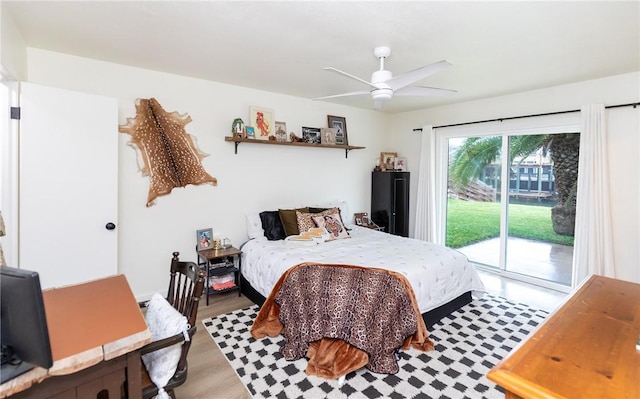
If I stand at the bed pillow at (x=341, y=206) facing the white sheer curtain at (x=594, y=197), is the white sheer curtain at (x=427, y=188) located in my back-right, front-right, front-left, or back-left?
front-left

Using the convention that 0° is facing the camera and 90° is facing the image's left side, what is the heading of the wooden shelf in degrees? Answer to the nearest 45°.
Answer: approximately 315°

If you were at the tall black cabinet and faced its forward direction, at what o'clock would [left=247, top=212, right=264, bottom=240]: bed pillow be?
The bed pillow is roughly at 3 o'clock from the tall black cabinet.

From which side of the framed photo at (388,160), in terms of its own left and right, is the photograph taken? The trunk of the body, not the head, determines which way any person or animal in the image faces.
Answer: front

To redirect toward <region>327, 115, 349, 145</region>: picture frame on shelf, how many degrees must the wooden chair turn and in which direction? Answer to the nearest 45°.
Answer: approximately 180°

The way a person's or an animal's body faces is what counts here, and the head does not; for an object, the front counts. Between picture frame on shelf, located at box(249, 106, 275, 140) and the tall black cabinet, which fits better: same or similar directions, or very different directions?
same or similar directions

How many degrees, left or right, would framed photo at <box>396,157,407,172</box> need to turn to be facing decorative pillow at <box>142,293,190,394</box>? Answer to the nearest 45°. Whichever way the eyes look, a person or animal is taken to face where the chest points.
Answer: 0° — it already faces it

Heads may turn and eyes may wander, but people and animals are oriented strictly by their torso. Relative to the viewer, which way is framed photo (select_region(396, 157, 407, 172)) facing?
toward the camera

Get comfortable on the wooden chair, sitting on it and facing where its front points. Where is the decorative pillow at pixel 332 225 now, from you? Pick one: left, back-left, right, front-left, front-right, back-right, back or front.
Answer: back

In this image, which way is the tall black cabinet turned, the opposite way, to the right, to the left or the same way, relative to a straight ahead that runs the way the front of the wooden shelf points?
the same way

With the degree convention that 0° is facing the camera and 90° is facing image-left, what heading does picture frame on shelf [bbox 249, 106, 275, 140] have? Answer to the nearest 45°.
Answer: approximately 315°

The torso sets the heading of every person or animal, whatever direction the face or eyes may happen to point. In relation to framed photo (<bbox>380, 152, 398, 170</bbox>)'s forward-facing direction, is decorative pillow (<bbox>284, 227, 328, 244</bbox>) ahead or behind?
ahead

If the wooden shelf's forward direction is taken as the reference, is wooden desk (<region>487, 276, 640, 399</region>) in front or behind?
in front

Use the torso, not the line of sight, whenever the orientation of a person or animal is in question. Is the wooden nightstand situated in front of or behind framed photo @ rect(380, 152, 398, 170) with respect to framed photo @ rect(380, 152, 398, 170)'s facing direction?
in front

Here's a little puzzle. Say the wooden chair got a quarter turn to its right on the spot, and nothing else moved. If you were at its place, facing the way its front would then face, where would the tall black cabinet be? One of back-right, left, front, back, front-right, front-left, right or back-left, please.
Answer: right

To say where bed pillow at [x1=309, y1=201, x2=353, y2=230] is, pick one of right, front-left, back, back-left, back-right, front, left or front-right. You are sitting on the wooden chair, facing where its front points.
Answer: back

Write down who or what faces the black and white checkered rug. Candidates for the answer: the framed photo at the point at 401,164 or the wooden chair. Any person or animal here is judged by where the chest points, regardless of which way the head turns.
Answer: the framed photo

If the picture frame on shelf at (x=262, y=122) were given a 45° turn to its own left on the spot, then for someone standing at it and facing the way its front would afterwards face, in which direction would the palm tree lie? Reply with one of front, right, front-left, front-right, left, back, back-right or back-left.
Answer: front
